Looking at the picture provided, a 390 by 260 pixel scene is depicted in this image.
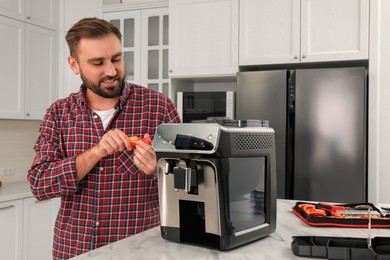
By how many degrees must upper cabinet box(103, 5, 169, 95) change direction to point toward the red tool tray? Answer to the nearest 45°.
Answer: approximately 45° to its left

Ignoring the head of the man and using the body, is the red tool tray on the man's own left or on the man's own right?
on the man's own left

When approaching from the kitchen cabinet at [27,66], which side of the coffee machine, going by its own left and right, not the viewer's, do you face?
right

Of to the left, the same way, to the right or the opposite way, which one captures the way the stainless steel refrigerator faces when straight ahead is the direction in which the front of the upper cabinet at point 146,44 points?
the same way

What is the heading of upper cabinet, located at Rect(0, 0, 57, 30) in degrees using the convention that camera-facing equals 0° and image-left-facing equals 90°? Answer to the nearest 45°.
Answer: approximately 315°

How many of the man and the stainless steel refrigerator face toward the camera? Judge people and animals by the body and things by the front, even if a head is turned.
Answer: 2

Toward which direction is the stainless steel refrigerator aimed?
toward the camera

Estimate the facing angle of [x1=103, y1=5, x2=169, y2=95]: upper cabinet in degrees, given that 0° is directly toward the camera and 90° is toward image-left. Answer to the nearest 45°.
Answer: approximately 45°

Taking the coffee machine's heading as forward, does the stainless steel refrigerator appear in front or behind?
behind

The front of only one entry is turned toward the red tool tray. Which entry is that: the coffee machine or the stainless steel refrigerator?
the stainless steel refrigerator

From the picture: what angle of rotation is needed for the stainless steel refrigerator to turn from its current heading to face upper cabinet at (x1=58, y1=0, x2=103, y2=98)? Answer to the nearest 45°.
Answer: approximately 90° to its right

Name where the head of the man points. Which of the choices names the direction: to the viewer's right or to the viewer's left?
to the viewer's right

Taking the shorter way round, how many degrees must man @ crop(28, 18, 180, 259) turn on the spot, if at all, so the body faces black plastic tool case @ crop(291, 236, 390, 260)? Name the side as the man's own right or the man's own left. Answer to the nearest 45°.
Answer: approximately 45° to the man's own left

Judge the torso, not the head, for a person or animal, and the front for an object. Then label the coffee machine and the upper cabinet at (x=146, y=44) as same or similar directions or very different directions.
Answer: same or similar directions

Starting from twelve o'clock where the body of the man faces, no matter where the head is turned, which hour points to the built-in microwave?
The built-in microwave is roughly at 7 o'clock from the man.
